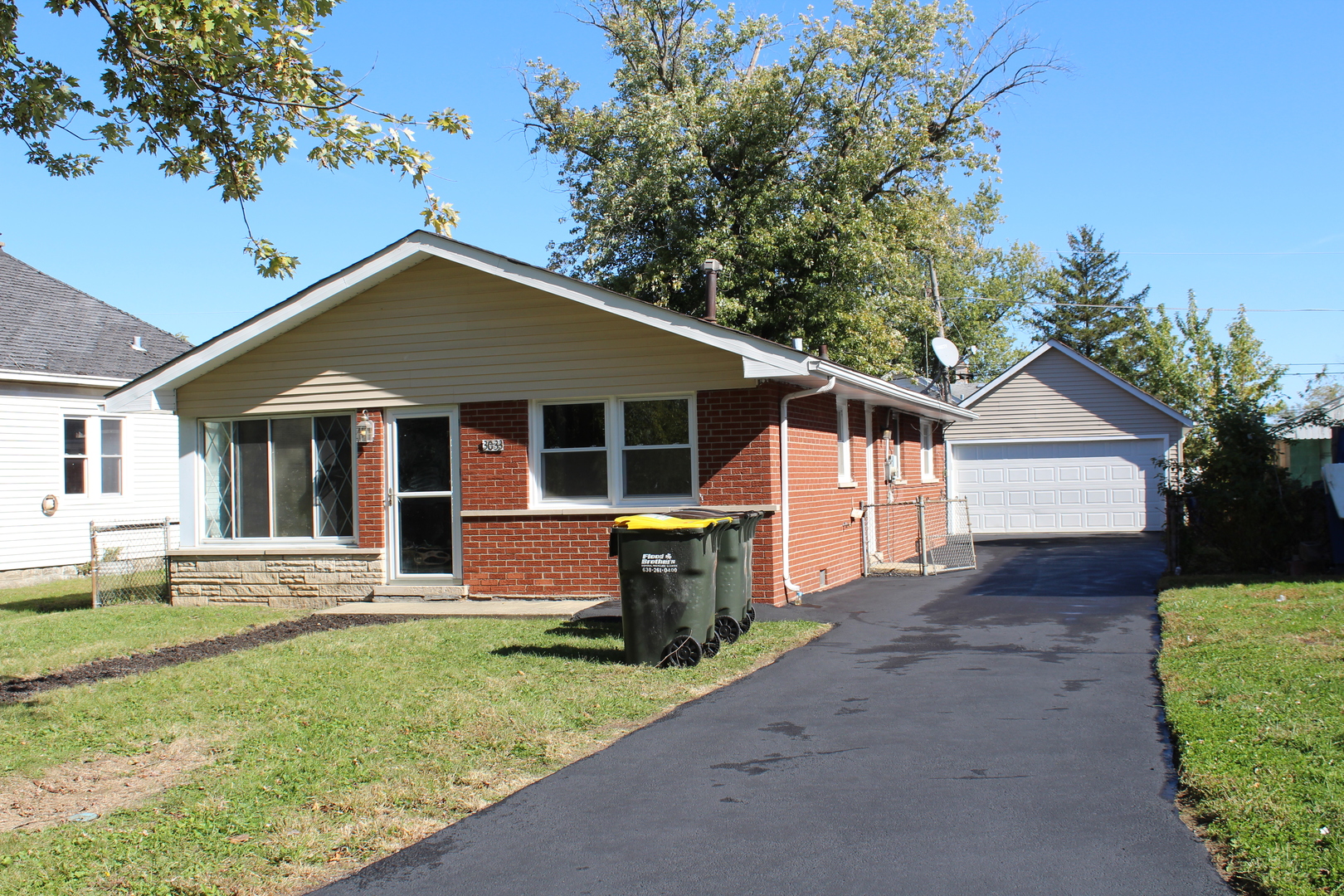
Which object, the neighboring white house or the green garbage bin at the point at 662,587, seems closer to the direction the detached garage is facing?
the green garbage bin

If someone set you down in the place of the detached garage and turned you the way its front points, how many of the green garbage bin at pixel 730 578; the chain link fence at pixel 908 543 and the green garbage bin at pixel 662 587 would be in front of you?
3

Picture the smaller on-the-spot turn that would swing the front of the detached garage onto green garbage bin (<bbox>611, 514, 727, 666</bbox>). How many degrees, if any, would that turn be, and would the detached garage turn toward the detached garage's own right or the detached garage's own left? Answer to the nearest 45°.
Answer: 0° — it already faces it

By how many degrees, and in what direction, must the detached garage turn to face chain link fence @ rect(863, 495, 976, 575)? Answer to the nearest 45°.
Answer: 0° — it already faces it

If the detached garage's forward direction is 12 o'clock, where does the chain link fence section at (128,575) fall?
The chain link fence section is roughly at 1 o'clock from the detached garage.

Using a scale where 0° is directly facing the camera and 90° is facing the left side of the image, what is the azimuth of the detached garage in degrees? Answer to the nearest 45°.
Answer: approximately 0°

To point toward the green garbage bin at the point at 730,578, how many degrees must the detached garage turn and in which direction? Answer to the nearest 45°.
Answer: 0° — it already faces it

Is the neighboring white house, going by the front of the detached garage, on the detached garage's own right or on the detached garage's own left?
on the detached garage's own right
